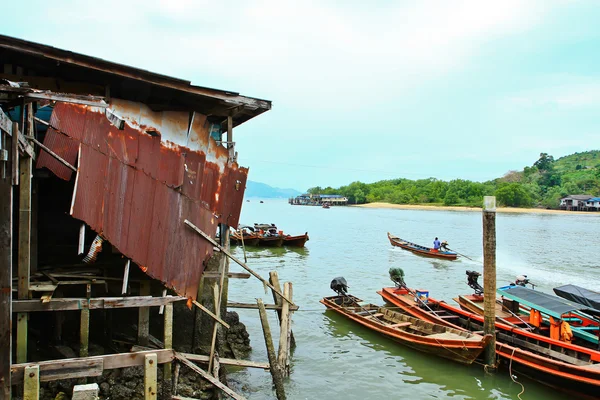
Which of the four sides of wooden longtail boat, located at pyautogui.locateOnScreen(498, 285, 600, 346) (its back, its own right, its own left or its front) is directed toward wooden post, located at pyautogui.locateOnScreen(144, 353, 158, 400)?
right

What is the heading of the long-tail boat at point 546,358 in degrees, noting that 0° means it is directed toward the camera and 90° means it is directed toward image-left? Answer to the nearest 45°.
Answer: approximately 315°

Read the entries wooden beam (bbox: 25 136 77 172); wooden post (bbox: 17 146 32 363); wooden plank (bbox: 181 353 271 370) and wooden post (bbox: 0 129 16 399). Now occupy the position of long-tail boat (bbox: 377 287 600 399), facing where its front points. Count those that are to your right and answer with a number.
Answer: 4

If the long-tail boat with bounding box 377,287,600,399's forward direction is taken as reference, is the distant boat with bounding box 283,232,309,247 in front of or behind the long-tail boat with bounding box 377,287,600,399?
behind

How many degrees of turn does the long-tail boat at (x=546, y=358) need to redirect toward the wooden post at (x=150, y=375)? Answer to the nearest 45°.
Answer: approximately 90° to its right

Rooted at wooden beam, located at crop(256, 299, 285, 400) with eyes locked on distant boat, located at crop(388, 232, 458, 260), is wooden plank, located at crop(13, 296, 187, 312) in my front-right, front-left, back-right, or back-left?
back-left

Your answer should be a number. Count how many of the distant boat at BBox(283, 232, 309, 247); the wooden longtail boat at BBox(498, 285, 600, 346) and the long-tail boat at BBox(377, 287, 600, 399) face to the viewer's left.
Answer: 0

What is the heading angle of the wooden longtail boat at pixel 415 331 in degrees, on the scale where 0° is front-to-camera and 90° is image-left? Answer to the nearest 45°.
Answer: approximately 315°

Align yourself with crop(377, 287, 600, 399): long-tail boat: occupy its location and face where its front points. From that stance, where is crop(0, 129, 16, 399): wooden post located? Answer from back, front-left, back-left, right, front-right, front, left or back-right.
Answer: right

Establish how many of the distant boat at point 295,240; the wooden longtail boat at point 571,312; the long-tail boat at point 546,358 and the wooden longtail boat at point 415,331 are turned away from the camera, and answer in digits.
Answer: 0

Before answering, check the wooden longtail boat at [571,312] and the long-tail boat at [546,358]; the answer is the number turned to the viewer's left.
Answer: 0

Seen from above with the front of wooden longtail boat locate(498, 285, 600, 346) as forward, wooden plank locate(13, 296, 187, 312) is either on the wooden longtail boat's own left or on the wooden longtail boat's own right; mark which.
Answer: on the wooden longtail boat's own right
